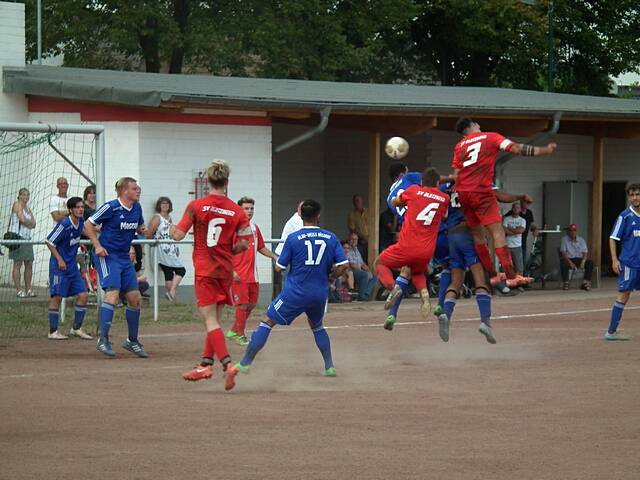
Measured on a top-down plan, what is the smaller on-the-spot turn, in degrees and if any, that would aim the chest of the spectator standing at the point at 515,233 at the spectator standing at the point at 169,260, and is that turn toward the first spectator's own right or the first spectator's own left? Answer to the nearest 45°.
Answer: approximately 45° to the first spectator's own right

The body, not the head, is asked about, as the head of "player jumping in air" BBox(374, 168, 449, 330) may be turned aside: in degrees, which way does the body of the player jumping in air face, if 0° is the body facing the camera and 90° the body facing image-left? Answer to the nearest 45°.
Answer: approximately 135°

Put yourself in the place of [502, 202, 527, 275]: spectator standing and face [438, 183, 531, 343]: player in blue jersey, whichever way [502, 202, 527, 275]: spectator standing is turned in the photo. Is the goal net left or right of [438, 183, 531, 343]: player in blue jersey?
right

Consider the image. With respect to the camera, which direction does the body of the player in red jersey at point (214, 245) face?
away from the camera

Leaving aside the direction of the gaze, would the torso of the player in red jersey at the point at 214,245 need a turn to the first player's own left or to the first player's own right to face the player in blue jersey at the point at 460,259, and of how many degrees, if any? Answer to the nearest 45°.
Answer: approximately 45° to the first player's own right

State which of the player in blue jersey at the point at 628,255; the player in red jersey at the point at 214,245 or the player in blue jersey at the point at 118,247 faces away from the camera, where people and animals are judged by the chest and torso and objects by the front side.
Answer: the player in red jersey

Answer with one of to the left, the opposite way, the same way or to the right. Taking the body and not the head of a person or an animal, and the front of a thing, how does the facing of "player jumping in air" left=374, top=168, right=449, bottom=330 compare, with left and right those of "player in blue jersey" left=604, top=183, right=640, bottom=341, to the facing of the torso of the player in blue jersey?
the opposite way

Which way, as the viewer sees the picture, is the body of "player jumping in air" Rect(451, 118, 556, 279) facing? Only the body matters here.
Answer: away from the camera

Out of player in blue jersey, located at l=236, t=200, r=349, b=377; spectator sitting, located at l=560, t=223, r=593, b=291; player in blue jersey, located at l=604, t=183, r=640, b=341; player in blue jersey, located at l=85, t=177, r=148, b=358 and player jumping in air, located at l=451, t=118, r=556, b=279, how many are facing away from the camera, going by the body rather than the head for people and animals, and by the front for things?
2

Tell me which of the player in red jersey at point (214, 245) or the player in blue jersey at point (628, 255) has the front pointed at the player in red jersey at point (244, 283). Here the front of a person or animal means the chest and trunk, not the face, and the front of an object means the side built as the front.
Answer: the player in red jersey at point (214, 245)
